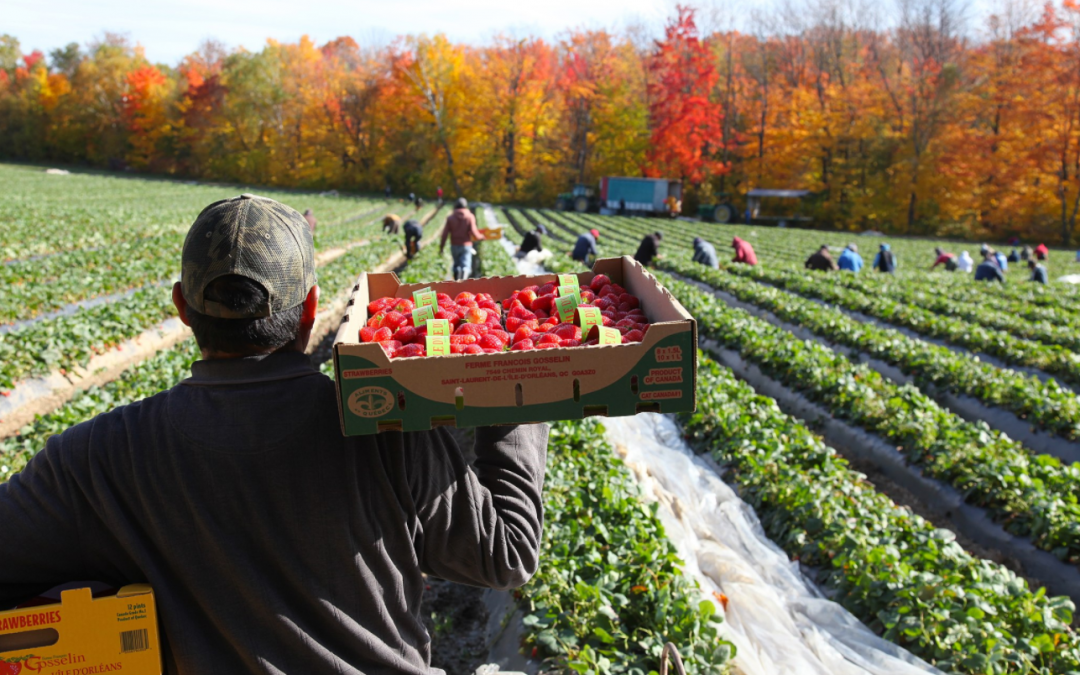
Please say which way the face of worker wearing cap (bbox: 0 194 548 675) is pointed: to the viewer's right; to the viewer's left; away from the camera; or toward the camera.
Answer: away from the camera

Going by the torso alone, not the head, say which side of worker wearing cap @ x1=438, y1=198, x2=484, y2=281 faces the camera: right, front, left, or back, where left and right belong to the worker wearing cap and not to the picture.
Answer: back

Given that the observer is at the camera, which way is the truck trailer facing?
facing to the left of the viewer

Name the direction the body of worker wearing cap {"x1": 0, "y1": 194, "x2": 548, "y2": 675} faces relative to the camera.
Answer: away from the camera

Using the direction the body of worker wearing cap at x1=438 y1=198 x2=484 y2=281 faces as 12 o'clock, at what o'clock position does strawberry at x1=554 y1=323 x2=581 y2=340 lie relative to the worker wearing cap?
The strawberry is roughly at 6 o'clock from the worker wearing cap.

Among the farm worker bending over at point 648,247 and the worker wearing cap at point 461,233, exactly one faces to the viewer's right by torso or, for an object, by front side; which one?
the farm worker bending over

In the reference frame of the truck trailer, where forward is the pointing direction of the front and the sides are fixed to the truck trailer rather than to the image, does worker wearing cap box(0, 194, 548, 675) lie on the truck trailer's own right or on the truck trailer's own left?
on the truck trailer's own left

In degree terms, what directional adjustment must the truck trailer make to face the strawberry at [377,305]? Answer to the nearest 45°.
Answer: approximately 90° to its left

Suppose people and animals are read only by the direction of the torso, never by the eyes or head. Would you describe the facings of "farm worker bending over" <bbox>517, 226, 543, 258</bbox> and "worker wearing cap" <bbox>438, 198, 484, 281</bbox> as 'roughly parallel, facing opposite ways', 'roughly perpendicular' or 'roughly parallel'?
roughly perpendicular

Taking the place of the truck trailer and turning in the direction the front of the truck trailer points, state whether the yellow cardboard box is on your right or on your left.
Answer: on your left
